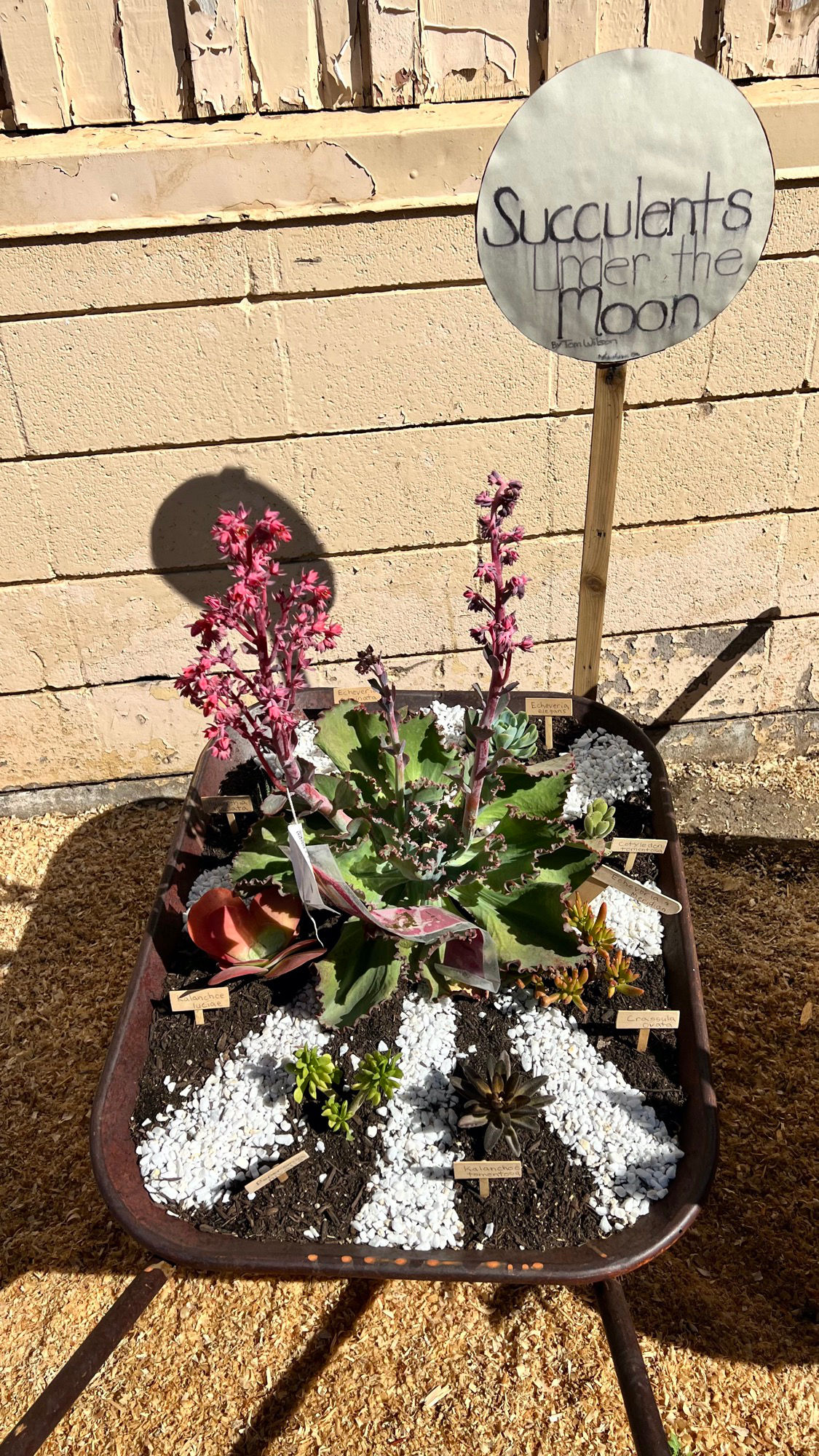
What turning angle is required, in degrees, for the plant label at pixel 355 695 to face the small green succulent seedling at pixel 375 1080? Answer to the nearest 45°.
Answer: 0° — it already faces it

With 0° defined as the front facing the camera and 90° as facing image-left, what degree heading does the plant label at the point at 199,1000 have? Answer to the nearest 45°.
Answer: approximately 0°

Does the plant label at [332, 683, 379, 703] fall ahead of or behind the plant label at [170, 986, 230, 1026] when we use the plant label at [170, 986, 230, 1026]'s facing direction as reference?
behind
